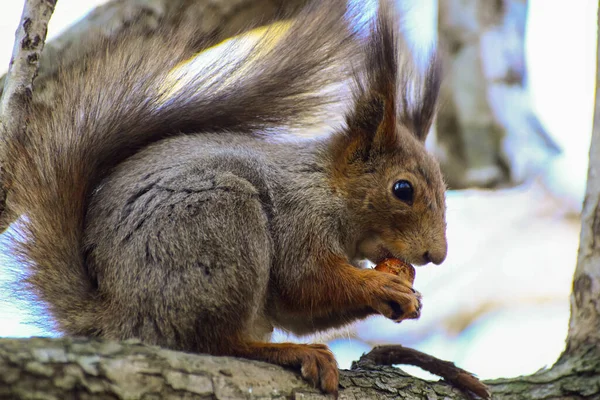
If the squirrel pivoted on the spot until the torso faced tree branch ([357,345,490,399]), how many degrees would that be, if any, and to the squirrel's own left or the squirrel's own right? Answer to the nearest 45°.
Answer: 0° — it already faces it

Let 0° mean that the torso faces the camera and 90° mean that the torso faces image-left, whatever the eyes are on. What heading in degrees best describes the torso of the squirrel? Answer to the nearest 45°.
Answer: approximately 270°

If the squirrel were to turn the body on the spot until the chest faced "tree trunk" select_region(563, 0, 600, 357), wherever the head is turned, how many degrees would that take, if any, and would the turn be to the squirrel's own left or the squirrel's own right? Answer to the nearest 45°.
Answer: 0° — it already faces it
